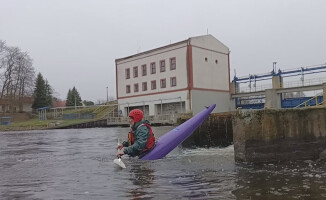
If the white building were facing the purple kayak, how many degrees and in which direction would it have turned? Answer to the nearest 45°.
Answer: approximately 45° to its left

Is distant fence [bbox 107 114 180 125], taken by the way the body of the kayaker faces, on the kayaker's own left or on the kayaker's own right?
on the kayaker's own right

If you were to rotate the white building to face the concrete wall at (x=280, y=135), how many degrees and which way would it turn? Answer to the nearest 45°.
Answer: approximately 45° to its left

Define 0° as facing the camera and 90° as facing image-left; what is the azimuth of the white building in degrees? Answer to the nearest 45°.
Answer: approximately 45°

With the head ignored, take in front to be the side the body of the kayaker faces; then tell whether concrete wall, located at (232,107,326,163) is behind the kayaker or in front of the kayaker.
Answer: behind

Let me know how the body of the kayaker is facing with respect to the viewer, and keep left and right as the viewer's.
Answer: facing to the left of the viewer

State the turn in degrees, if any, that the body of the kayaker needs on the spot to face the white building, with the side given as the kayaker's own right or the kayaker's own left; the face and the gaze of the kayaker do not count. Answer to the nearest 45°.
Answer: approximately 90° to the kayaker's own right

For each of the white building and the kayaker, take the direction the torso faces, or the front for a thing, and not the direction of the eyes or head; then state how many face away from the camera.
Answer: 0
